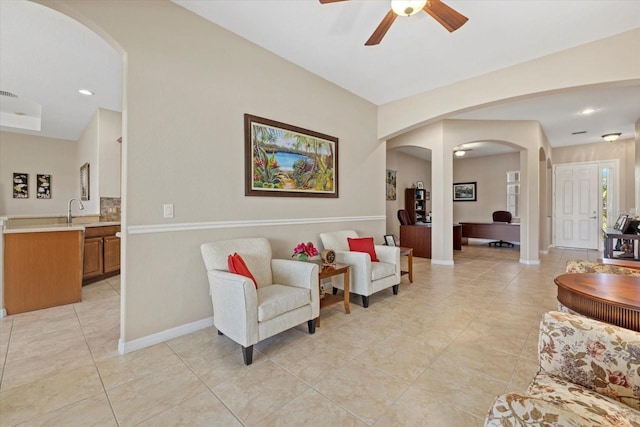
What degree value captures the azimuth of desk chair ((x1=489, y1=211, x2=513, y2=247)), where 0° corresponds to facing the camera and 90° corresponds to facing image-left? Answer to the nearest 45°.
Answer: approximately 0°

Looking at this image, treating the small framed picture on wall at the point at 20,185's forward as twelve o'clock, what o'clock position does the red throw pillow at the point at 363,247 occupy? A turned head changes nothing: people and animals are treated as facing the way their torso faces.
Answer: The red throw pillow is roughly at 11 o'clock from the small framed picture on wall.

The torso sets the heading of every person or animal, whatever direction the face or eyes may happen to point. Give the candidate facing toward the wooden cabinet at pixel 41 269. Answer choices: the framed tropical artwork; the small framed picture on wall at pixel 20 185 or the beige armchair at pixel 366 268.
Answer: the small framed picture on wall

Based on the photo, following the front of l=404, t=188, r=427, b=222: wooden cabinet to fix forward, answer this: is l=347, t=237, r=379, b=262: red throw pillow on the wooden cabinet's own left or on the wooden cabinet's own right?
on the wooden cabinet's own right

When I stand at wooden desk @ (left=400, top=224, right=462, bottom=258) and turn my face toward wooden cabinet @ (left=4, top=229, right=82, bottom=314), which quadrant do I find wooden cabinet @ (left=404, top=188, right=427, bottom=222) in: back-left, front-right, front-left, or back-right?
back-right

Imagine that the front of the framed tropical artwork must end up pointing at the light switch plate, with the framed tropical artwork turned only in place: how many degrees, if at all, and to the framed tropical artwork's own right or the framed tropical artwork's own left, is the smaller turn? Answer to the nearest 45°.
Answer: approximately 90° to the framed tropical artwork's own right

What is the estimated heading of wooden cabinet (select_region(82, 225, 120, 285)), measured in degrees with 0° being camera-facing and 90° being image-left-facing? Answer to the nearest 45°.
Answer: approximately 315°

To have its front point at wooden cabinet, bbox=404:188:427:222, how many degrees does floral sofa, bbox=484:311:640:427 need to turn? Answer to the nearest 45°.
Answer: approximately 90° to its right

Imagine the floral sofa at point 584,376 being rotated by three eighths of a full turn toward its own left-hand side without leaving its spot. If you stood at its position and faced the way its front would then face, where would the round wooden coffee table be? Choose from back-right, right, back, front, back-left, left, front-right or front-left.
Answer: left

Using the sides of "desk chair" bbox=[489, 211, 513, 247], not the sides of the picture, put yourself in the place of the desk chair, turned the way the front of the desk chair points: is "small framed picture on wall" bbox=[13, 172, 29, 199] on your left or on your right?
on your right

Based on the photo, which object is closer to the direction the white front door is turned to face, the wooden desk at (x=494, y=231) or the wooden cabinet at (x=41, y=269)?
the wooden cabinet

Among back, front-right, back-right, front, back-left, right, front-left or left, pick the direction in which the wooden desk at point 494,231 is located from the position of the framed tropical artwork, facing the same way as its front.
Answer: left

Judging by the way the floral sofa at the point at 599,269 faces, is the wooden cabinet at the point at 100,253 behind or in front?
in front

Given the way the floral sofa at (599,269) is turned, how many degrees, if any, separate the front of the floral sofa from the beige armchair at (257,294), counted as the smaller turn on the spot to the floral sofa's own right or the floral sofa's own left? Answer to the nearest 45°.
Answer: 0° — it already faces it
